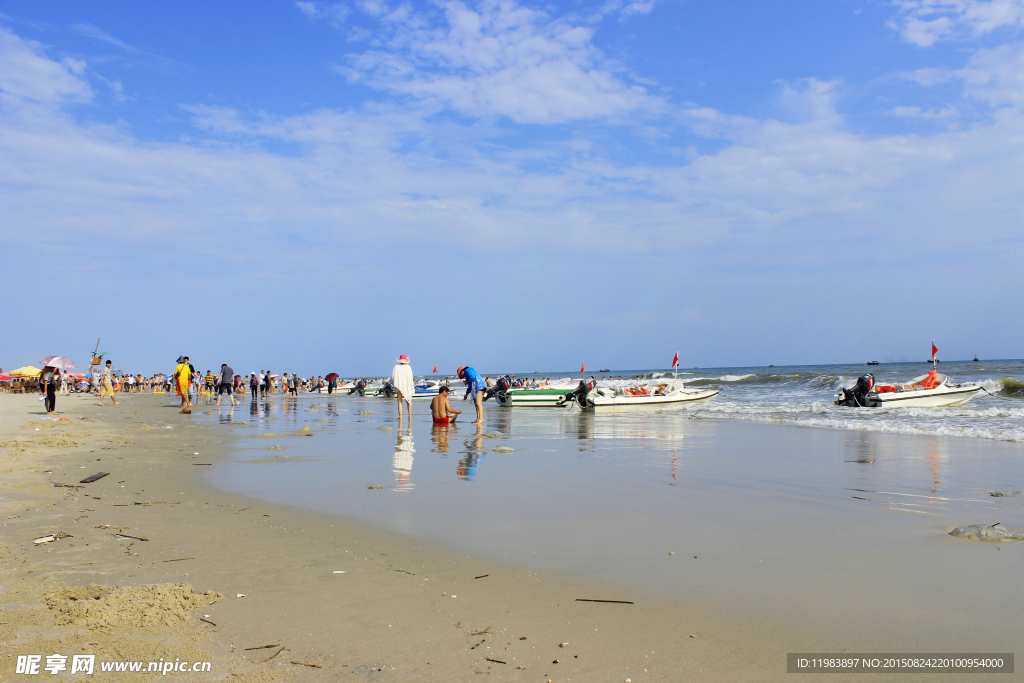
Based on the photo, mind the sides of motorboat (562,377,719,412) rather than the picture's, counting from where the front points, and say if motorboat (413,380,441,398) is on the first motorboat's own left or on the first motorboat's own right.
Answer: on the first motorboat's own left

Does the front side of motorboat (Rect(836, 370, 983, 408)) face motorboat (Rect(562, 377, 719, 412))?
no

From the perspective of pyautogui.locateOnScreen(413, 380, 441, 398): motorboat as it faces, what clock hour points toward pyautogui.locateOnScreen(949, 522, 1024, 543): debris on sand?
The debris on sand is roughly at 3 o'clock from the motorboat.

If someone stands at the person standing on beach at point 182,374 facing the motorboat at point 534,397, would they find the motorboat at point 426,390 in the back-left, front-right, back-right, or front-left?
front-left

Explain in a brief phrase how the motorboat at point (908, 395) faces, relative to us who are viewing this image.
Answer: facing to the right of the viewer

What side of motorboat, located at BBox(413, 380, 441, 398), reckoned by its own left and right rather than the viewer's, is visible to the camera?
right

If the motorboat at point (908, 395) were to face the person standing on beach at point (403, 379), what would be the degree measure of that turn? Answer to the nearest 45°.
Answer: approximately 135° to its right

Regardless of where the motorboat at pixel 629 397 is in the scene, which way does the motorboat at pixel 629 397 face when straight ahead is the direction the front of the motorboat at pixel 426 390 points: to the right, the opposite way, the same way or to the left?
the same way

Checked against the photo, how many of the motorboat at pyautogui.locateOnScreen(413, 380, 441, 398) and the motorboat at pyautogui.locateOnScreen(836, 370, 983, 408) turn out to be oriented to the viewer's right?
2

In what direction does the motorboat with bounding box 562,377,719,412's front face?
to the viewer's right

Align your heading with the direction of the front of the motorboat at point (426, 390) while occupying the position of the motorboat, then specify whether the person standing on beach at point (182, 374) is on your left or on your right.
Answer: on your right

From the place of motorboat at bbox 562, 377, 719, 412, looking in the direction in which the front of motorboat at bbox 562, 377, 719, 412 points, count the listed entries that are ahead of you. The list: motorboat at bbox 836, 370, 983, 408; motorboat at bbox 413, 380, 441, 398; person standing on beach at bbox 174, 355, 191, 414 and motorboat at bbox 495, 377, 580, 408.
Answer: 1

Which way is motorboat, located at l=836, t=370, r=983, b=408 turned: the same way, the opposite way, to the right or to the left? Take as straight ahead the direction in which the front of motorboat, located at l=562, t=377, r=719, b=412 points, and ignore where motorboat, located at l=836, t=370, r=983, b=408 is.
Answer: the same way

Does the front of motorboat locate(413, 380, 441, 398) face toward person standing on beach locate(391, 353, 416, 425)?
no

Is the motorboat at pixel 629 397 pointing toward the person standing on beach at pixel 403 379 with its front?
no
